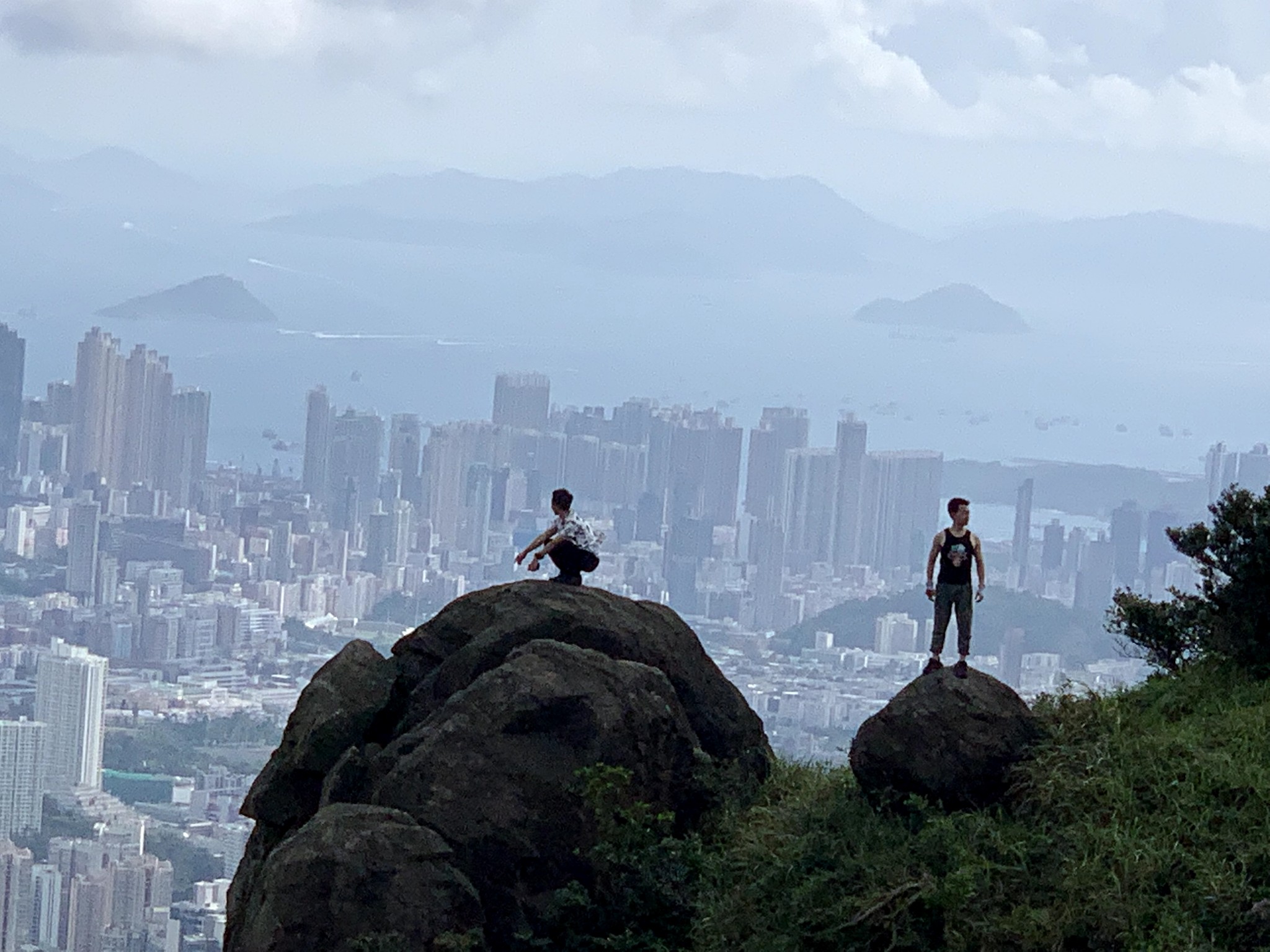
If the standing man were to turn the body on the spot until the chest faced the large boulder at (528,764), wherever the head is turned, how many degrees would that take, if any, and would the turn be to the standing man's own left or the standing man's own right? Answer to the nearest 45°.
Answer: approximately 90° to the standing man's own right

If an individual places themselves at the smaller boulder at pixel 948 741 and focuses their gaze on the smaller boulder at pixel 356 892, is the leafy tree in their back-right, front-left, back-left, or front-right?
back-right

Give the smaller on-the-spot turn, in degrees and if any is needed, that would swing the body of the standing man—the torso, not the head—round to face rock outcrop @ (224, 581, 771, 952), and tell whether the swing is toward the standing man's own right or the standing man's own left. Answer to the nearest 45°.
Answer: approximately 90° to the standing man's own right

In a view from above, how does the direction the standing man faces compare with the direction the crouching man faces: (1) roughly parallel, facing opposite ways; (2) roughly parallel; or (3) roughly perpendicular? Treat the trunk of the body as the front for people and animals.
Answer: roughly perpendicular

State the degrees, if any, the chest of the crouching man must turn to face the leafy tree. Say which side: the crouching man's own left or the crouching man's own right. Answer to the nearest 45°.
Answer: approximately 180°

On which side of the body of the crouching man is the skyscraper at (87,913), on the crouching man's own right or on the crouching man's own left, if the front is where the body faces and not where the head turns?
on the crouching man's own right

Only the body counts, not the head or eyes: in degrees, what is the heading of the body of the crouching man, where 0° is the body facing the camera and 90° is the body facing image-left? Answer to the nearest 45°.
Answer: approximately 90°

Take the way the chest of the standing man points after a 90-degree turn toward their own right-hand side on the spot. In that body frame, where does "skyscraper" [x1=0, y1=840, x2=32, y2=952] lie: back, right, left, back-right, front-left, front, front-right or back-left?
front-right

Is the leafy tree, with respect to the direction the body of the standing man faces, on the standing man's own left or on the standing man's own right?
on the standing man's own left

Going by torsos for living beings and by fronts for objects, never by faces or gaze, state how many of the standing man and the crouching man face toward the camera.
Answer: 1

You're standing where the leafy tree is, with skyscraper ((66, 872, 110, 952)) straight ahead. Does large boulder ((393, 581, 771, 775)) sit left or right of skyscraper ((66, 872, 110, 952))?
left
